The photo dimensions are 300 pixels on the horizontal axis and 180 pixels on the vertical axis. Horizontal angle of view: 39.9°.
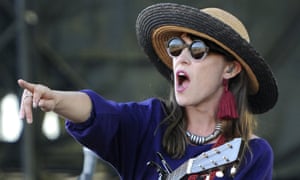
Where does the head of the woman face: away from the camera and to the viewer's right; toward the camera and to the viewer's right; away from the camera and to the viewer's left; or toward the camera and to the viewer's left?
toward the camera and to the viewer's left
